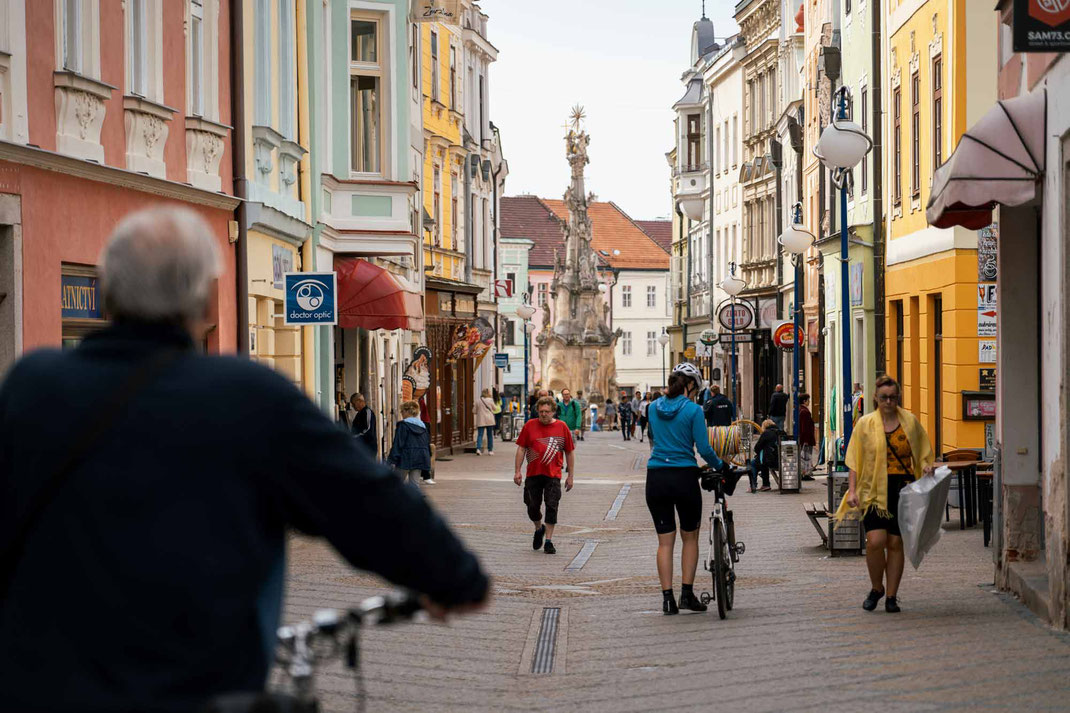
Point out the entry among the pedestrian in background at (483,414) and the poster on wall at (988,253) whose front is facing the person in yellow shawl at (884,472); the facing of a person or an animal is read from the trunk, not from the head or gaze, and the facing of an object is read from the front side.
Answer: the poster on wall

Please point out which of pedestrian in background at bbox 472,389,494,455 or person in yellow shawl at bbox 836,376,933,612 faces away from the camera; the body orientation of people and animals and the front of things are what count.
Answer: the pedestrian in background

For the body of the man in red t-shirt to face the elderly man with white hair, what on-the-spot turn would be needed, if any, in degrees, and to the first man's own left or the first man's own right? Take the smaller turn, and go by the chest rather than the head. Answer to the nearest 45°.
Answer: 0° — they already face them

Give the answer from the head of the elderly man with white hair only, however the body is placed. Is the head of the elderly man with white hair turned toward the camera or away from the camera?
away from the camera

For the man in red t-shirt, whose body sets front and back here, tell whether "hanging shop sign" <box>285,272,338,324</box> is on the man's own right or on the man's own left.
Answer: on the man's own right

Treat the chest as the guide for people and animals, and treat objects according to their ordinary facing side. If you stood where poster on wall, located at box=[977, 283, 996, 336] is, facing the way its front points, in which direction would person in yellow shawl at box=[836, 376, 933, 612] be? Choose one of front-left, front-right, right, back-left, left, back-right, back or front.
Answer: front

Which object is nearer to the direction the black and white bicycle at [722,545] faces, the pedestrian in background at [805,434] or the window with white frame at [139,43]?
the pedestrian in background

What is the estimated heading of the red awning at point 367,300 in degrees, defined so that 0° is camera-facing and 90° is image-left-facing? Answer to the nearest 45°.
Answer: approximately 270°

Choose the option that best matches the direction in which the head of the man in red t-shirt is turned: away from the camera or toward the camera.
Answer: toward the camera

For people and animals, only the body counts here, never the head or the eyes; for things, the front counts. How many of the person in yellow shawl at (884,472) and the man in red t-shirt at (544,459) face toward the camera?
2

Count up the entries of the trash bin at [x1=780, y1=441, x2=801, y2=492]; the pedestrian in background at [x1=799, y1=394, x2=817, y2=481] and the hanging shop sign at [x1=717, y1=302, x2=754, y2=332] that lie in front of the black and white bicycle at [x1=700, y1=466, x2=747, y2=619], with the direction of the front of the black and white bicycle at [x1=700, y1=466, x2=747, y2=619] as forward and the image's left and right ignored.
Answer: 3

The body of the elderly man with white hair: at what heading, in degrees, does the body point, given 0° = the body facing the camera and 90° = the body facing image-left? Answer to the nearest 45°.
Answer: approximately 180°

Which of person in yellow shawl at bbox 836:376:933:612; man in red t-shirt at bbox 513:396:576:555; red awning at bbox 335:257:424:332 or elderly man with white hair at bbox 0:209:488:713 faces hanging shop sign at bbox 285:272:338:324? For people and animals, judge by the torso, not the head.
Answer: the elderly man with white hair

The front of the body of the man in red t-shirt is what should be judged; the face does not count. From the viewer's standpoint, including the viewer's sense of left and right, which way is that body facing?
facing the viewer

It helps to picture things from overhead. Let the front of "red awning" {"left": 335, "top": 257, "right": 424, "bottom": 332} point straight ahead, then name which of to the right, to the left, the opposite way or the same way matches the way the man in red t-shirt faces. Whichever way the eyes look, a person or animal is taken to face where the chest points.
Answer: to the right

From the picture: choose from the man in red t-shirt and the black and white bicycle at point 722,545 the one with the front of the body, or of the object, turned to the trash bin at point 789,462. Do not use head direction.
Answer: the black and white bicycle
